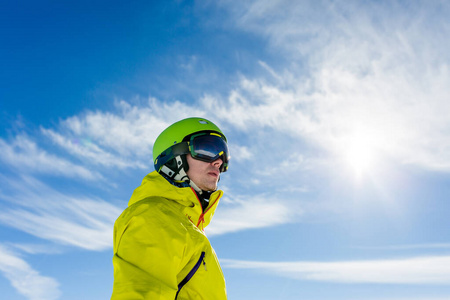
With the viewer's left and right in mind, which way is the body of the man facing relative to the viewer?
facing the viewer and to the right of the viewer

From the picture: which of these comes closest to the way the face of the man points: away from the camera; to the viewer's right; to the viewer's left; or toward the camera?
to the viewer's right
